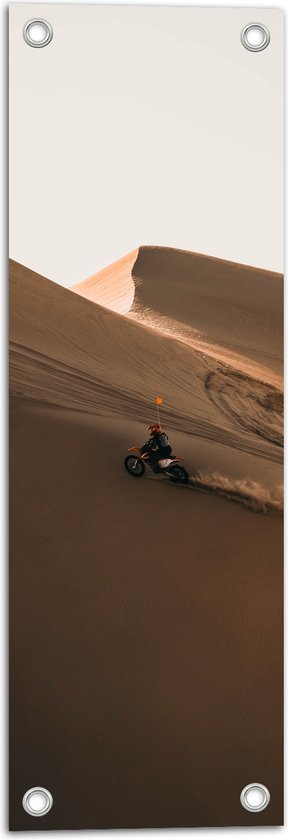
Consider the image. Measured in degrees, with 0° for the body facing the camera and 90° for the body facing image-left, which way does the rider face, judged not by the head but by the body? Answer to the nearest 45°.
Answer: approximately 90°

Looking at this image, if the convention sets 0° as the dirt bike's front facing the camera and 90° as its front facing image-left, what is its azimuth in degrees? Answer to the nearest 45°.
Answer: approximately 90°
